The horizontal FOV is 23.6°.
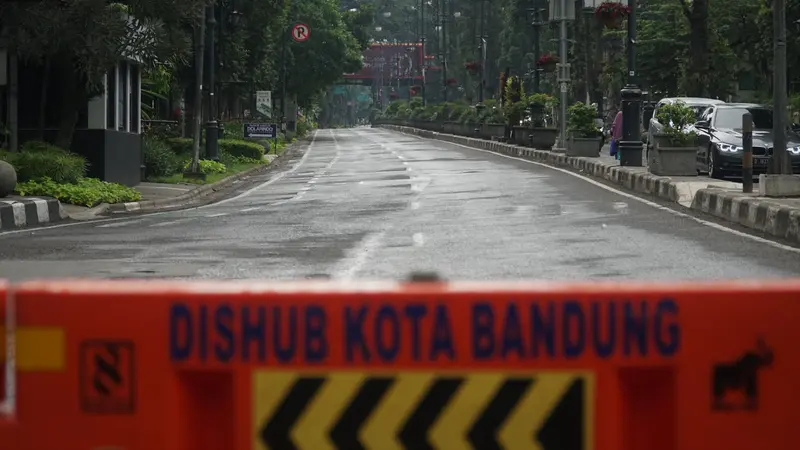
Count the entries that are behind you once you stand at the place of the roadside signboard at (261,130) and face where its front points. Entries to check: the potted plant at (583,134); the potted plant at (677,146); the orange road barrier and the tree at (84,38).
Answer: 0

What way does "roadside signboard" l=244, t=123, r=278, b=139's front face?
toward the camera

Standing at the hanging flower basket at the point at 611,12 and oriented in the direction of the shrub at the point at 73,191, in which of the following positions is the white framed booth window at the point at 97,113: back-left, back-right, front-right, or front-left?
front-right

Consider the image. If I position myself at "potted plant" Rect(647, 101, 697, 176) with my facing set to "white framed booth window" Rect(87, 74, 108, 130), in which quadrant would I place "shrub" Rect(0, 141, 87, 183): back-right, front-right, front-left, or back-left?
front-left

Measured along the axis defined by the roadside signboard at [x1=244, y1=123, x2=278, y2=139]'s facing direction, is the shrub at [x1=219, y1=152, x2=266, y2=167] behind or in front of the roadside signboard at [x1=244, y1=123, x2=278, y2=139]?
in front

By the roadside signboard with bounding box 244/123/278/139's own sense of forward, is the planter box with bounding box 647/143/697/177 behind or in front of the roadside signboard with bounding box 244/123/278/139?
in front

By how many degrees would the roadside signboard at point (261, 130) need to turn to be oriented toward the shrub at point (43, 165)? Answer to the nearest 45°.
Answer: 0° — it already faces it

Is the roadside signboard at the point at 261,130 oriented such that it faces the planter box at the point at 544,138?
no

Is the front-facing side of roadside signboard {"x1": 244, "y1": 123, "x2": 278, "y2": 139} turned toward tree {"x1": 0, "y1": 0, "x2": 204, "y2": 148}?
yes

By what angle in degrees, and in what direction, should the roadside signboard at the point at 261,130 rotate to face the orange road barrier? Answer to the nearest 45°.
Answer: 0° — it already faces it

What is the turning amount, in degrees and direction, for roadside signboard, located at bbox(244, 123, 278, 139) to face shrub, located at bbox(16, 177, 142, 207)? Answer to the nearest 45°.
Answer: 0° — it already faces it

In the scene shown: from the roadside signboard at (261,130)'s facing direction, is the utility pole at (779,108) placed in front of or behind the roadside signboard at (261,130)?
in front

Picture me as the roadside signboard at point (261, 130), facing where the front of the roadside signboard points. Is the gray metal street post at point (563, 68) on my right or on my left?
on my left
